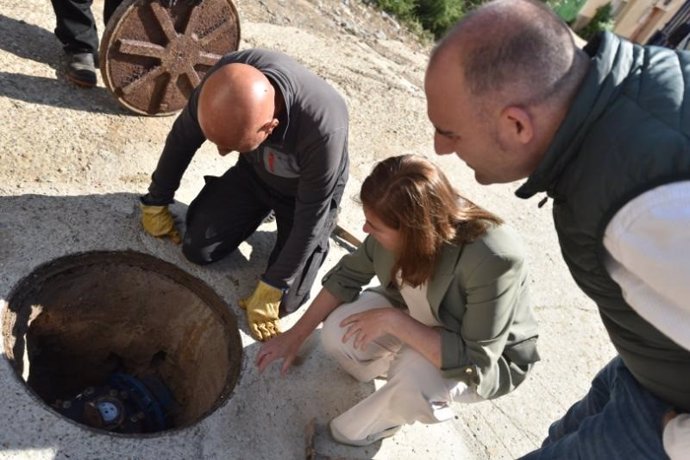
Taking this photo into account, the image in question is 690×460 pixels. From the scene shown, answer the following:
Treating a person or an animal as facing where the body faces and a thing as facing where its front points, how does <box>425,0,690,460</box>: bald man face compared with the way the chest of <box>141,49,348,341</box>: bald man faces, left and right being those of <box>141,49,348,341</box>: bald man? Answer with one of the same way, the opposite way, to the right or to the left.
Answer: to the right

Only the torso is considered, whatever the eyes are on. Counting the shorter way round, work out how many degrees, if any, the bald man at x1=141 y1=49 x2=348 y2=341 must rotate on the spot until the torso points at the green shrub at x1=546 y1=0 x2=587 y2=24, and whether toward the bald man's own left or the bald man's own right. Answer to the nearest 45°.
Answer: approximately 135° to the bald man's own right

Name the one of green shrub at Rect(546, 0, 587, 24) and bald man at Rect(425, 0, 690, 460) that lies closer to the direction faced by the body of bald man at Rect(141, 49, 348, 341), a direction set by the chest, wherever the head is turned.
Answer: the bald man

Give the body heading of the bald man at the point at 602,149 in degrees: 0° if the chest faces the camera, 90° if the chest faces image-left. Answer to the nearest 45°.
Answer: approximately 90°

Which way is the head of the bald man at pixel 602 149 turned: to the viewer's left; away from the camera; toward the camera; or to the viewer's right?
to the viewer's left

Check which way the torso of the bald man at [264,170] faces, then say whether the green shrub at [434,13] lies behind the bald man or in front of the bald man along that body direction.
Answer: behind

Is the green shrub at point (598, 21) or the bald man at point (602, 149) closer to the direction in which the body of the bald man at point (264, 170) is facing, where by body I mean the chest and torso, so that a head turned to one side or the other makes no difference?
the bald man

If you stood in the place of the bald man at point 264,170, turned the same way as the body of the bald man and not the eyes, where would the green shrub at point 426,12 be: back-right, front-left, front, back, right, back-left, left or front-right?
back-right

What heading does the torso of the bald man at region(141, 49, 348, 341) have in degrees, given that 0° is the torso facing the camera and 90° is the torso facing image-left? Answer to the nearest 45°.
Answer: approximately 45°
